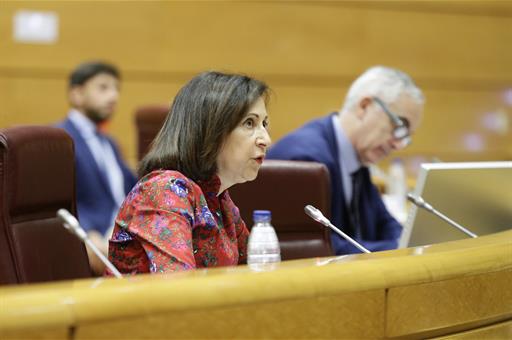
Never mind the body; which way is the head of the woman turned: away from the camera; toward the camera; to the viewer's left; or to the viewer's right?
to the viewer's right

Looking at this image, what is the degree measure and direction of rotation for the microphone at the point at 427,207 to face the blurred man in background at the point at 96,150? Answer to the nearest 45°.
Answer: approximately 45° to its right

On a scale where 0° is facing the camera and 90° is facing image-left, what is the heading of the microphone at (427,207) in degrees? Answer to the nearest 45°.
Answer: approximately 90°

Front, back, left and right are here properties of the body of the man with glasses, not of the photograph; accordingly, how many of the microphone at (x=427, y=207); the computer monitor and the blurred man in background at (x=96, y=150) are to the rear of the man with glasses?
1

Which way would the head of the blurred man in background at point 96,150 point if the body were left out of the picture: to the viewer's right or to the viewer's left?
to the viewer's right

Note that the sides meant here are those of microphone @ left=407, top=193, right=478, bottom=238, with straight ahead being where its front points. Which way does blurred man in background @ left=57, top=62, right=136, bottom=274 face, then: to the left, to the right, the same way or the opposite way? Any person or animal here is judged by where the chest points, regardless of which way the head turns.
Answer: the opposite way
